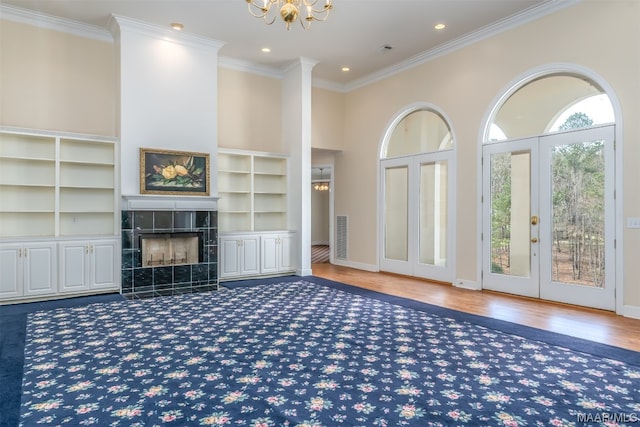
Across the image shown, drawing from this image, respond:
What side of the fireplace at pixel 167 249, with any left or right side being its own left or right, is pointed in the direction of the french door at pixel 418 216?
left

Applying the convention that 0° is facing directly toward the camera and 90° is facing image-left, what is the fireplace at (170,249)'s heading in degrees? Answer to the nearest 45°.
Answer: approximately 0°

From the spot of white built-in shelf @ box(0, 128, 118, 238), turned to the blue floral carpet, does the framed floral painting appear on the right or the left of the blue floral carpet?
left

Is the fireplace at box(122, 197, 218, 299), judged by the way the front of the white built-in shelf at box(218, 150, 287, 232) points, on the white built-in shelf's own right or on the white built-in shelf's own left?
on the white built-in shelf's own right

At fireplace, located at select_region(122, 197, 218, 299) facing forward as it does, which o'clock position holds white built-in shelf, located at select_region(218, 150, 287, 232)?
The white built-in shelf is roughly at 8 o'clock from the fireplace.

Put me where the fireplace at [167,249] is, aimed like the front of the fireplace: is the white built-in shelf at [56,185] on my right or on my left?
on my right

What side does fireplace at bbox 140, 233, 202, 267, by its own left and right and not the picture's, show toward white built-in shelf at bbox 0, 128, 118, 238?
right
